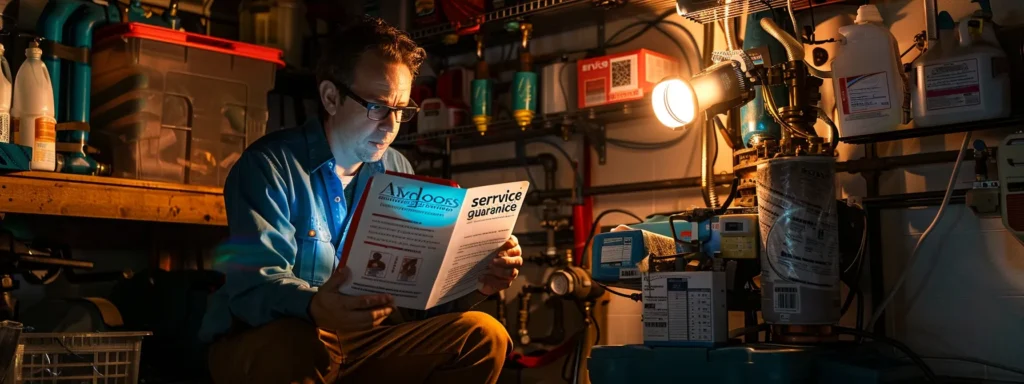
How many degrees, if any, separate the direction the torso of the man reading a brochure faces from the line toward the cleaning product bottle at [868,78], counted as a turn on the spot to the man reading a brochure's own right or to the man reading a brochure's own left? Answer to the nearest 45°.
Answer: approximately 45° to the man reading a brochure's own left

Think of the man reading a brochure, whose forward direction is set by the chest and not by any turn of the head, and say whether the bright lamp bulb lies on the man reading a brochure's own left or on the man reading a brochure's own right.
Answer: on the man reading a brochure's own left

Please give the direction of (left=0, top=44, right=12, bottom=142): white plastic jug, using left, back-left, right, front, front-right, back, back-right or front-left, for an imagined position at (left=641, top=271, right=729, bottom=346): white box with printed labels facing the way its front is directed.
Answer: right

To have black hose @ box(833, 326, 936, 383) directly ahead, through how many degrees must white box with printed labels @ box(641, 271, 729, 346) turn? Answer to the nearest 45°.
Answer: approximately 90° to its left

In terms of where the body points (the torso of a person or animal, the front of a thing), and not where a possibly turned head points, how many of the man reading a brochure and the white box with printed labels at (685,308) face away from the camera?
0

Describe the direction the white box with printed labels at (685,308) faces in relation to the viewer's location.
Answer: facing the viewer

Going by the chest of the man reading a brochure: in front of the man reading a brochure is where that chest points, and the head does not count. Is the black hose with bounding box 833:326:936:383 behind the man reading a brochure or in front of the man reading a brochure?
in front

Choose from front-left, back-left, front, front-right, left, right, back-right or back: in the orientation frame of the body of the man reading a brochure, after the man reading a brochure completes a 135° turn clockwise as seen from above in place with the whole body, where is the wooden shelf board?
front-right

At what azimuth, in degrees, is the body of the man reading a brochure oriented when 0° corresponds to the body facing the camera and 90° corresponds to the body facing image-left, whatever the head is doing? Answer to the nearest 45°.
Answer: approximately 315°

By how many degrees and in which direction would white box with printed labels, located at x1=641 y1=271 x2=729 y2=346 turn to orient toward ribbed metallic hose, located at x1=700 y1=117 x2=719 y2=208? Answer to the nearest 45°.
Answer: approximately 180°

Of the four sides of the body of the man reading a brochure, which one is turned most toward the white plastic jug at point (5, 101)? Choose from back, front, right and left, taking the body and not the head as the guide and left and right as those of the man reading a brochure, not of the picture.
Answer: back

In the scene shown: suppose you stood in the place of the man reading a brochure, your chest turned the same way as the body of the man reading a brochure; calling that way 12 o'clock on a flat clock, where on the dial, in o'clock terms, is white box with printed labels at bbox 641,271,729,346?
The white box with printed labels is roughly at 11 o'clock from the man reading a brochure.

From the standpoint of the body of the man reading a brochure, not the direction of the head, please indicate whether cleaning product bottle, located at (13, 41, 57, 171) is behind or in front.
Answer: behind
